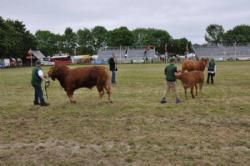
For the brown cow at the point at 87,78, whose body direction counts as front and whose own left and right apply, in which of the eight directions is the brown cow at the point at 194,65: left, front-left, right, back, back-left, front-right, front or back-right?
back-right

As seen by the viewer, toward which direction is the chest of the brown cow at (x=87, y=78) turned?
to the viewer's left
